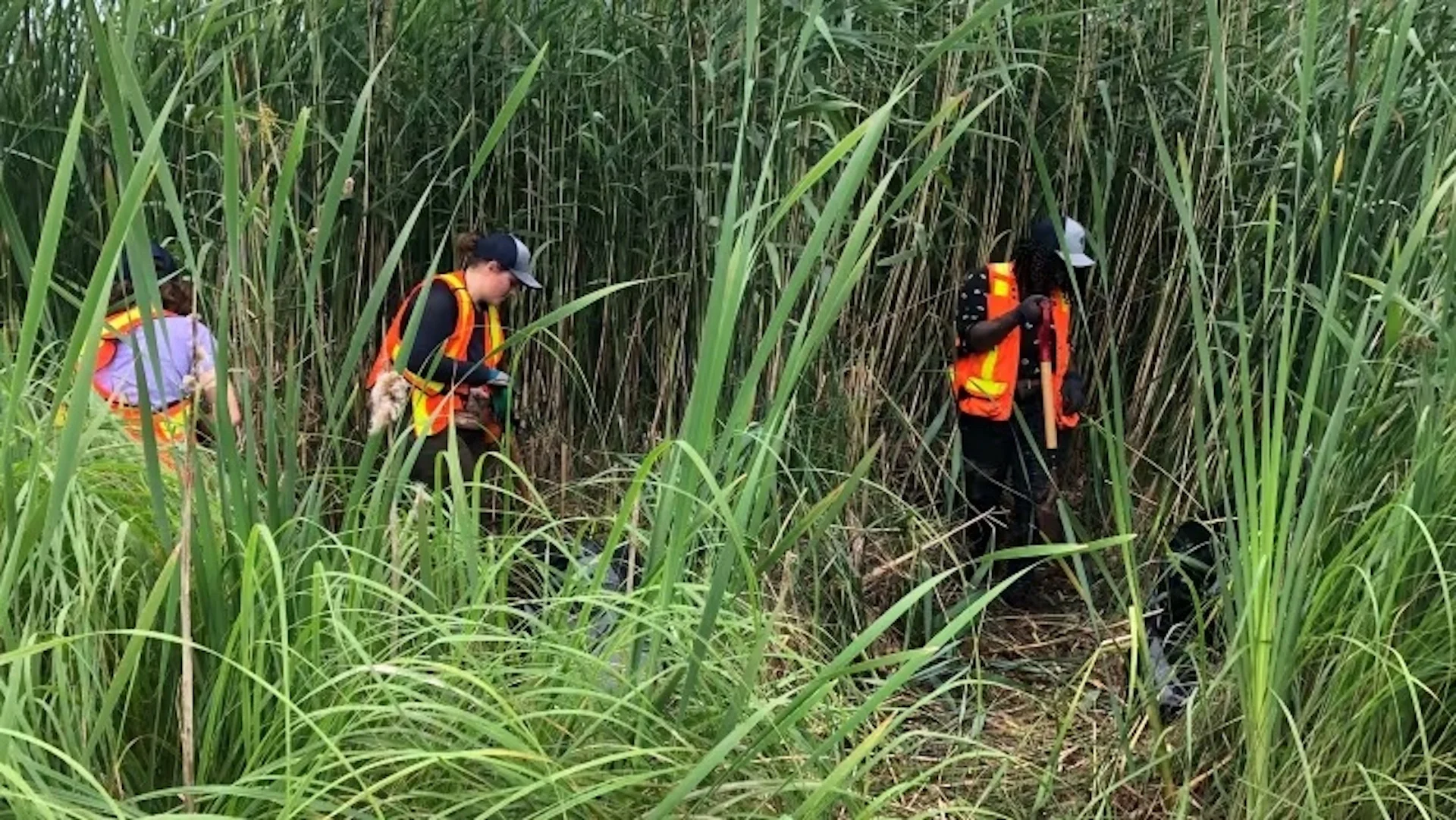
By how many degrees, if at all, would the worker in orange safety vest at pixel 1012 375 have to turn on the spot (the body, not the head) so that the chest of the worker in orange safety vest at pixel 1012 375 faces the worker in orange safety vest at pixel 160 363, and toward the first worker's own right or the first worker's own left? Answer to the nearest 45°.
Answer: approximately 90° to the first worker's own right

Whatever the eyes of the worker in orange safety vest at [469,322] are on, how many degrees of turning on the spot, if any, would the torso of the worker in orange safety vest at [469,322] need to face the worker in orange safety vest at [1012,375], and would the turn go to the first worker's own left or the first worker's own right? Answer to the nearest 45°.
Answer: approximately 45° to the first worker's own left

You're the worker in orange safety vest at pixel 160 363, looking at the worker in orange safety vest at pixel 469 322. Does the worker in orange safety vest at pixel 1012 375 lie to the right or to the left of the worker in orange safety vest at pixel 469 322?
right

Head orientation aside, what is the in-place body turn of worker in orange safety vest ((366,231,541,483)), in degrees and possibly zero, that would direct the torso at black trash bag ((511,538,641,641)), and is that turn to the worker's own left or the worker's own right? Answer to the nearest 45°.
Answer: approximately 45° to the worker's own right

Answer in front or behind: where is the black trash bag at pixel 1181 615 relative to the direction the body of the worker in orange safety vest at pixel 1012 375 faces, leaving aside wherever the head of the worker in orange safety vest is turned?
in front

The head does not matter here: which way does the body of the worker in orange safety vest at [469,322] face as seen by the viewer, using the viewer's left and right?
facing the viewer and to the right of the viewer

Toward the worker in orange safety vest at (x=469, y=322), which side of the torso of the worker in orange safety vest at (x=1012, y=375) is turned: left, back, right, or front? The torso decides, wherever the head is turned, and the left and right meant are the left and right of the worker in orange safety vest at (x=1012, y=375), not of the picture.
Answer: right

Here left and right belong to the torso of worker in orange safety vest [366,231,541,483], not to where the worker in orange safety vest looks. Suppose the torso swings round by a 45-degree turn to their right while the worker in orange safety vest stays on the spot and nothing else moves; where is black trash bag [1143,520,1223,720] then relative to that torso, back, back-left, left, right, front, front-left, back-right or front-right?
front-left

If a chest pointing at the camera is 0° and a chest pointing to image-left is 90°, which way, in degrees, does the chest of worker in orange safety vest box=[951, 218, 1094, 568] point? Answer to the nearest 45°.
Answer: approximately 315°

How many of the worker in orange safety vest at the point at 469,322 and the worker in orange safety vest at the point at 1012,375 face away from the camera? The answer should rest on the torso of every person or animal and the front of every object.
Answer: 0

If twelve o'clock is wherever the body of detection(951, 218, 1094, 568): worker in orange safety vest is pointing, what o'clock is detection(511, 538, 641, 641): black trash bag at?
The black trash bag is roughly at 2 o'clock from the worker in orange safety vest.

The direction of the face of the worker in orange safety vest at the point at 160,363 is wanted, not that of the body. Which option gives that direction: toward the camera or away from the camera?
away from the camera

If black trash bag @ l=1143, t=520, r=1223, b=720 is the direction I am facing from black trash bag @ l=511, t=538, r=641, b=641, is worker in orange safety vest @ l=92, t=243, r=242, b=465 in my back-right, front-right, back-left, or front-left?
back-left

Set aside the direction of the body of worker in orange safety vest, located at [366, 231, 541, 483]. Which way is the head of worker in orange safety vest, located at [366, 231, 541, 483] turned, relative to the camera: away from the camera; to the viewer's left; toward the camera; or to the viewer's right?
to the viewer's right
